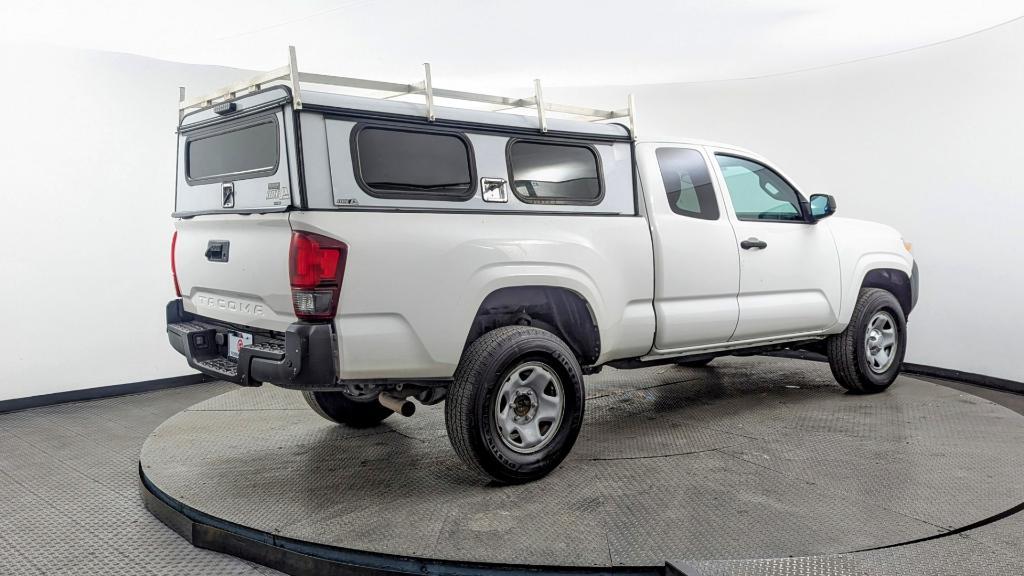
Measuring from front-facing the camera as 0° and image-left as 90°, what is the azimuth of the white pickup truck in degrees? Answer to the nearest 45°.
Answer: approximately 225°
